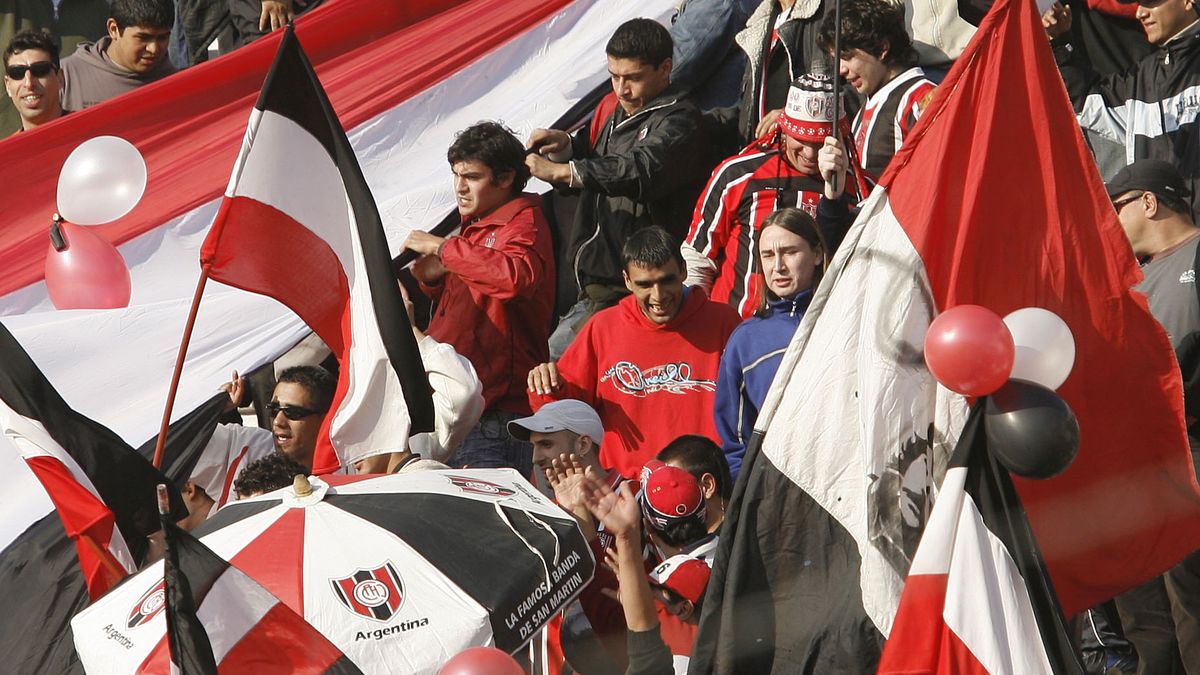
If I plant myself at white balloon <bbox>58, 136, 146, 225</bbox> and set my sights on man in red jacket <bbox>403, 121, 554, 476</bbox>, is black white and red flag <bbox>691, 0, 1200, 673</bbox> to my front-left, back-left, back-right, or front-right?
front-right

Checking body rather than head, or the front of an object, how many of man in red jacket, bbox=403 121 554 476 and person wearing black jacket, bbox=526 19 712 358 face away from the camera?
0

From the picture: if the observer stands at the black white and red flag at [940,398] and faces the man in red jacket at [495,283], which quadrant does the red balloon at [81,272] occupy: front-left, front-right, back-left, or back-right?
front-left

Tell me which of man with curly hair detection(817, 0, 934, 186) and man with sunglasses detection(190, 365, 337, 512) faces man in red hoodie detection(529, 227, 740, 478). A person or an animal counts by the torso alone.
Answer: the man with curly hair

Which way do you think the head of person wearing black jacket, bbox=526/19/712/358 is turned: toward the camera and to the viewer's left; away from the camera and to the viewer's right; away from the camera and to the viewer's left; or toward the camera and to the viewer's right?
toward the camera and to the viewer's left

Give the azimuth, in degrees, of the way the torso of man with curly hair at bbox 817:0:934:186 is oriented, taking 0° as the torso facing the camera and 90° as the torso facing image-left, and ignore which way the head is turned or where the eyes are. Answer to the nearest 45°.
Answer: approximately 45°

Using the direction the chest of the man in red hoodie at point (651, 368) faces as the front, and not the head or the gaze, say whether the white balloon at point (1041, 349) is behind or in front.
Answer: in front

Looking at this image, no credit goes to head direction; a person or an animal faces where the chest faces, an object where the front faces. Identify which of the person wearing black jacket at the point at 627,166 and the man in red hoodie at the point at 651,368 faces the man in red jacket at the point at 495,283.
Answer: the person wearing black jacket

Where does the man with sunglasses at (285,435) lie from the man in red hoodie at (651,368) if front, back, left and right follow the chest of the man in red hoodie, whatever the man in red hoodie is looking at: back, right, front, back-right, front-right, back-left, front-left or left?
right

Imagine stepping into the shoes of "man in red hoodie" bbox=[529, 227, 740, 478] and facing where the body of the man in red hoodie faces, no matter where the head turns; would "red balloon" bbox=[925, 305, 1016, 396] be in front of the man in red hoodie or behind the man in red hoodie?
in front

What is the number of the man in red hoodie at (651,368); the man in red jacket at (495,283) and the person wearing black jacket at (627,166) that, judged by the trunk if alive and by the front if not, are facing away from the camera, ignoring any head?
0

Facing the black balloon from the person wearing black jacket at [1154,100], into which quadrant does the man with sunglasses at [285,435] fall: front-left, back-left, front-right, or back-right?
front-right

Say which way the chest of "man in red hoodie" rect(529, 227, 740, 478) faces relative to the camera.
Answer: toward the camera

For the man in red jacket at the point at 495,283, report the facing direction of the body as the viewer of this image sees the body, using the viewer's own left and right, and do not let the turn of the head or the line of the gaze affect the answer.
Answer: facing the viewer and to the left of the viewer

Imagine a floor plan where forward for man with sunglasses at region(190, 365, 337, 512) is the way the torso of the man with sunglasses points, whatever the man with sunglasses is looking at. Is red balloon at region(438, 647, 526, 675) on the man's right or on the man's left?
on the man's left

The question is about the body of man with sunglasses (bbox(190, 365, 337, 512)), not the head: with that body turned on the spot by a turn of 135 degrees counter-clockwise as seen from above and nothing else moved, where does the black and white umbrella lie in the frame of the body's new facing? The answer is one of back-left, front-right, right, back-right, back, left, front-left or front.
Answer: right

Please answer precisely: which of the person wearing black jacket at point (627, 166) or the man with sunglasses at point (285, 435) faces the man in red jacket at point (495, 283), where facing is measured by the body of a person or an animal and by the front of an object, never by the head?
the person wearing black jacket
